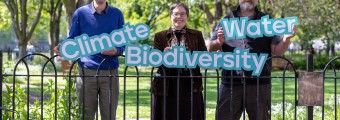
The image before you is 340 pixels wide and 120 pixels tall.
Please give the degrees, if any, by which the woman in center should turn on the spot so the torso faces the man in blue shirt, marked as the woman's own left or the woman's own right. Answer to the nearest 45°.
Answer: approximately 90° to the woman's own right

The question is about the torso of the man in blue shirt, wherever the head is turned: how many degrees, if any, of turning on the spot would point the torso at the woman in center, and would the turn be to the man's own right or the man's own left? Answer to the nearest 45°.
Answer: approximately 45° to the man's own left

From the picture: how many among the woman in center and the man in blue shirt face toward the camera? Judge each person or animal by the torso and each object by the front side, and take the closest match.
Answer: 2

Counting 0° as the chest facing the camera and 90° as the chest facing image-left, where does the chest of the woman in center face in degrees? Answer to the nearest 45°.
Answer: approximately 0°
